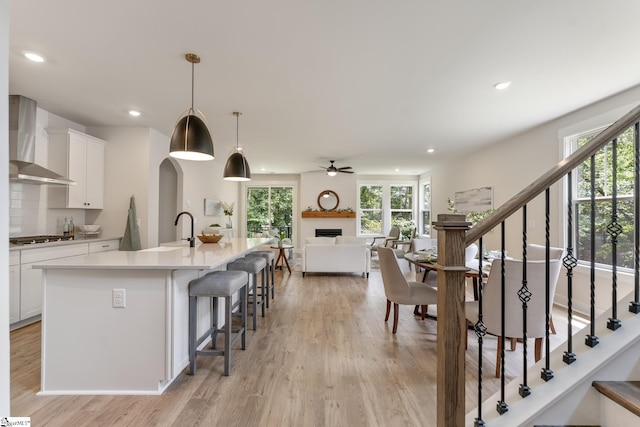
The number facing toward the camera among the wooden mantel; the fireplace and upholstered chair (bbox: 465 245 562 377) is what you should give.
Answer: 2

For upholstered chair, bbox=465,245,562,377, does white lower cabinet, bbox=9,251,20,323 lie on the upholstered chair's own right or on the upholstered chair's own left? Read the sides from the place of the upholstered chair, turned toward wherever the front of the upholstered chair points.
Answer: on the upholstered chair's own left

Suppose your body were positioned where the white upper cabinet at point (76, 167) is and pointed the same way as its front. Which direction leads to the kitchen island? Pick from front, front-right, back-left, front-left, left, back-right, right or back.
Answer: front-right

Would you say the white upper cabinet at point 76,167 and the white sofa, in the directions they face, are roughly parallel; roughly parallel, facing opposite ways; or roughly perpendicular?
roughly perpendicular

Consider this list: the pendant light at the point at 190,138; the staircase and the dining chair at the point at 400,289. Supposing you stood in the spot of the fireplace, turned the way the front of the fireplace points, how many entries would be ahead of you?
3

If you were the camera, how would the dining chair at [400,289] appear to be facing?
facing away from the viewer and to the right of the viewer

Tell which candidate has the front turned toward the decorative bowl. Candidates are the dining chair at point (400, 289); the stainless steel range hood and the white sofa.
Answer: the stainless steel range hood

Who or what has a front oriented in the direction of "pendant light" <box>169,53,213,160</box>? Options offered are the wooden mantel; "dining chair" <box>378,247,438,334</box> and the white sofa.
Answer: the wooden mantel

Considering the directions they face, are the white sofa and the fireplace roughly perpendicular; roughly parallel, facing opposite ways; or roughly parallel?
roughly parallel, facing opposite ways

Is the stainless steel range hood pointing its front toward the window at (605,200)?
yes

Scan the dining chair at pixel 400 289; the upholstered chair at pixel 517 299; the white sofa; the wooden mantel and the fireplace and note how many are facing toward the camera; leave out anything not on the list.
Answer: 2

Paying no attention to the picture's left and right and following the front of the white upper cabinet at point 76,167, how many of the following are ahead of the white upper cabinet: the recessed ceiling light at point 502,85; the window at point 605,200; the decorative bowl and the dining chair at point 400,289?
4

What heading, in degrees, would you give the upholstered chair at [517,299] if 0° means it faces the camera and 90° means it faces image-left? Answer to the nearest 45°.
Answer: approximately 135°

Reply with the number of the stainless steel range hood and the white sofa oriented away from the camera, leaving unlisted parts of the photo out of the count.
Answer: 1

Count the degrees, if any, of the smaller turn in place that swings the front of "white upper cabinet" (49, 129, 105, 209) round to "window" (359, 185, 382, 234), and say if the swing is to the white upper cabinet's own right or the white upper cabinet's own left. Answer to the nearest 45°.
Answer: approximately 45° to the white upper cabinet's own left

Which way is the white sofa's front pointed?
away from the camera

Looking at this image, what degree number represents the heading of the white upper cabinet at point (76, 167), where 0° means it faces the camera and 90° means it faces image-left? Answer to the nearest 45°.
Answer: approximately 315°

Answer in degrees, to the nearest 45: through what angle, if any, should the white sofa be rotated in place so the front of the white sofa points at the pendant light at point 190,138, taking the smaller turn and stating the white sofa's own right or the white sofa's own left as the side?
approximately 180°

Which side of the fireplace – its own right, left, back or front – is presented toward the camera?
front

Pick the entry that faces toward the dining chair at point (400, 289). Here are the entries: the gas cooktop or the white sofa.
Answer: the gas cooktop

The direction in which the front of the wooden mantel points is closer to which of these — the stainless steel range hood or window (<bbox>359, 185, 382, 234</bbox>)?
the stainless steel range hood

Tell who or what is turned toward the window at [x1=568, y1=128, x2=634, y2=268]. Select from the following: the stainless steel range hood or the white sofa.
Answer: the stainless steel range hood
